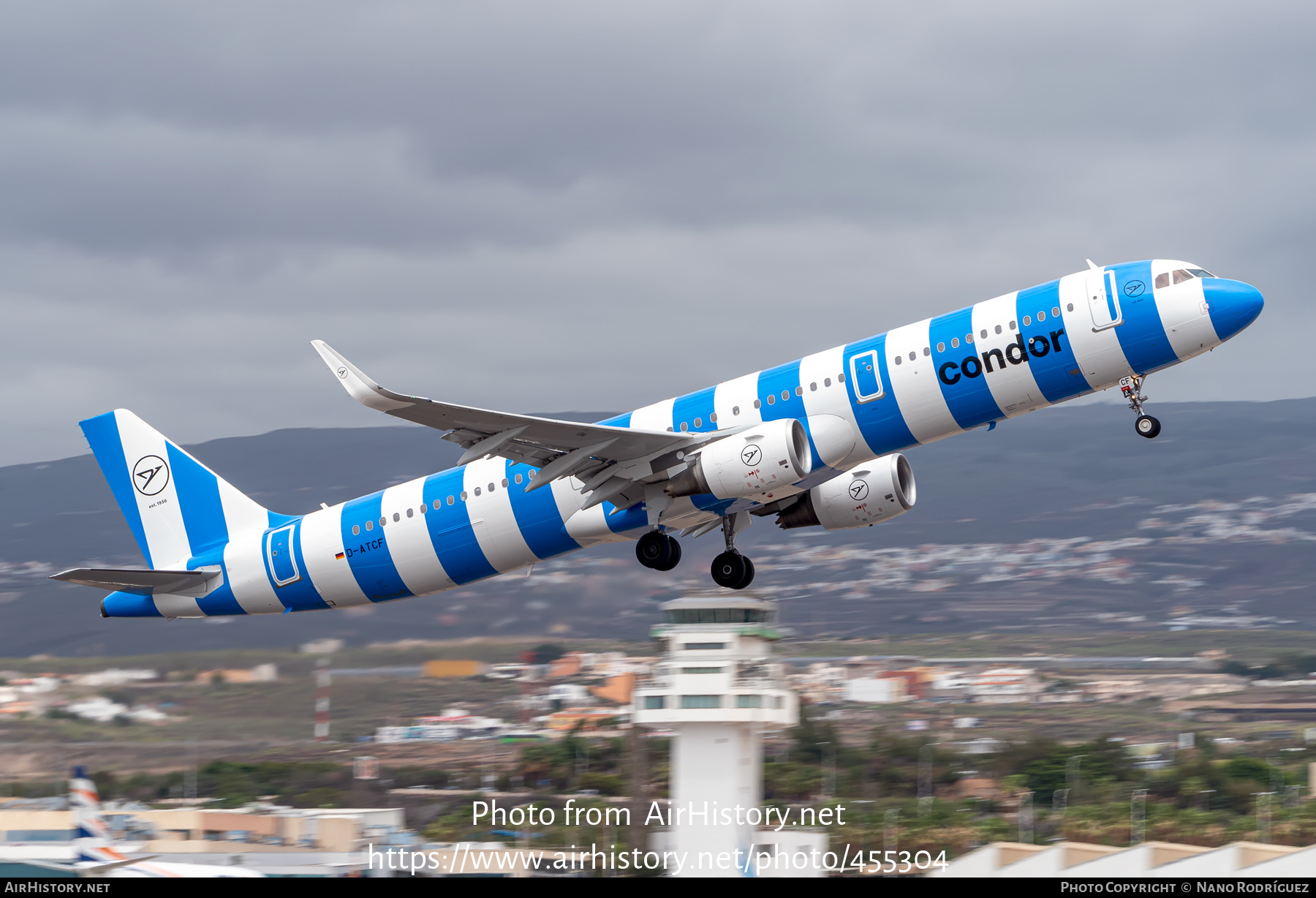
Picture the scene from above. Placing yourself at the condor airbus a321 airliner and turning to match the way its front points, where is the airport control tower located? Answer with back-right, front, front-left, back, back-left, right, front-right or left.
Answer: left

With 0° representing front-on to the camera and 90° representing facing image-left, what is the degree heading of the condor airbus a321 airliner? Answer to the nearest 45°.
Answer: approximately 270°
